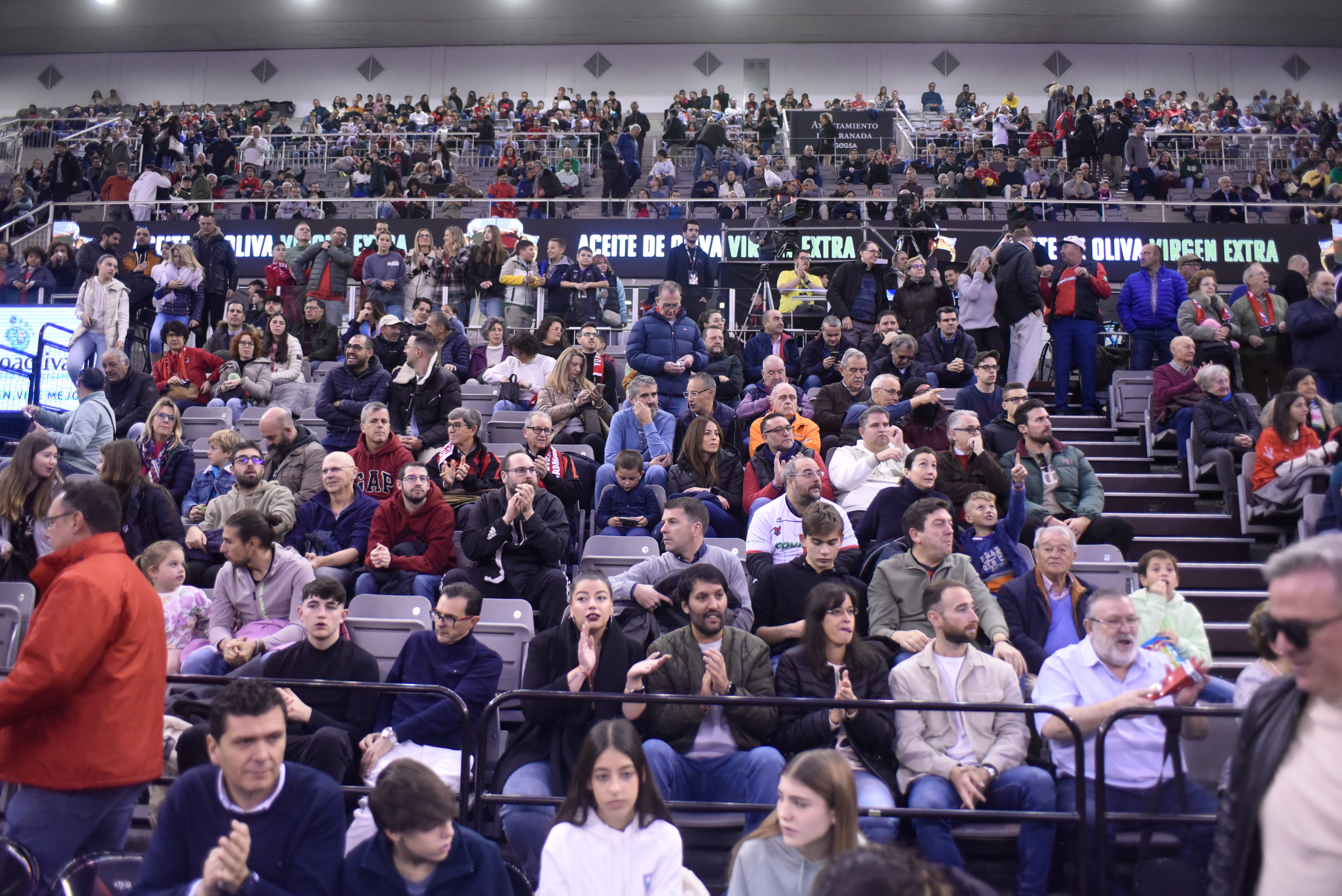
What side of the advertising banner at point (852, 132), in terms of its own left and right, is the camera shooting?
front

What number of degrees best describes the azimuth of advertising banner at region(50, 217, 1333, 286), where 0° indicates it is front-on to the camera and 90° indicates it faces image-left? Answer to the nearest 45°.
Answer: approximately 0°

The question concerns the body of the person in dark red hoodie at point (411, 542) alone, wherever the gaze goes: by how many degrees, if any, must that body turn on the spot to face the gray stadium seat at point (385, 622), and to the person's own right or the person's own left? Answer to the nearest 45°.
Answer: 0° — they already face it

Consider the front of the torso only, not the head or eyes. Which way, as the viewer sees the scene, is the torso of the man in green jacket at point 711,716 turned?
toward the camera

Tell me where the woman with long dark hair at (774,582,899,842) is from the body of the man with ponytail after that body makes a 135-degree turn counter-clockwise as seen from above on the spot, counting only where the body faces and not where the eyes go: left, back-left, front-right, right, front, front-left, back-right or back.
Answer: front-right

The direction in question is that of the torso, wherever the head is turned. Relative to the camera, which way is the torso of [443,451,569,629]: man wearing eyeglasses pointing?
toward the camera

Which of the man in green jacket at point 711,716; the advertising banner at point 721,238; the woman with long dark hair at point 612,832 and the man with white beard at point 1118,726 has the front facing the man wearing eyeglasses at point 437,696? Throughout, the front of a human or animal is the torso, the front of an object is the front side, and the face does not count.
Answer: the advertising banner

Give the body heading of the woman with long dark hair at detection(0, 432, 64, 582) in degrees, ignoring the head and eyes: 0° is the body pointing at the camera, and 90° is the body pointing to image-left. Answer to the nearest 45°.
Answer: approximately 315°

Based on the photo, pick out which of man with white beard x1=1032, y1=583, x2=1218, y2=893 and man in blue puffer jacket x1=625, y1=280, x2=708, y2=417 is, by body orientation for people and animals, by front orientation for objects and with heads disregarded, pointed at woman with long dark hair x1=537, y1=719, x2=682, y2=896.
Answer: the man in blue puffer jacket

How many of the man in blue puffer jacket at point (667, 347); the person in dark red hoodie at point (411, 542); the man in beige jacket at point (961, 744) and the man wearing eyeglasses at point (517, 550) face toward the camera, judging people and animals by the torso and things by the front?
4

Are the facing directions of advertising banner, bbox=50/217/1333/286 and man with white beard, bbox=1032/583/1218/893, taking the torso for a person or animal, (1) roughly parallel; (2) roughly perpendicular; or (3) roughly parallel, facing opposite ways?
roughly parallel

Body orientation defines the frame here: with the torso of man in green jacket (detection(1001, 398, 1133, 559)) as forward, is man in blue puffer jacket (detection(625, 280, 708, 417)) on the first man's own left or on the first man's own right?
on the first man's own right

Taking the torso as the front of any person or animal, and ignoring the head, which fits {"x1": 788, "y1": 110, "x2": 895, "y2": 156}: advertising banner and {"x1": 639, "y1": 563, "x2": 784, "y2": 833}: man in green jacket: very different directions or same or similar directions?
same or similar directions

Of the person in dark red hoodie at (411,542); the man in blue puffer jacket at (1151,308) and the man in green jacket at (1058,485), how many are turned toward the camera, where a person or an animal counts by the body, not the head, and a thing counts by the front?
3
